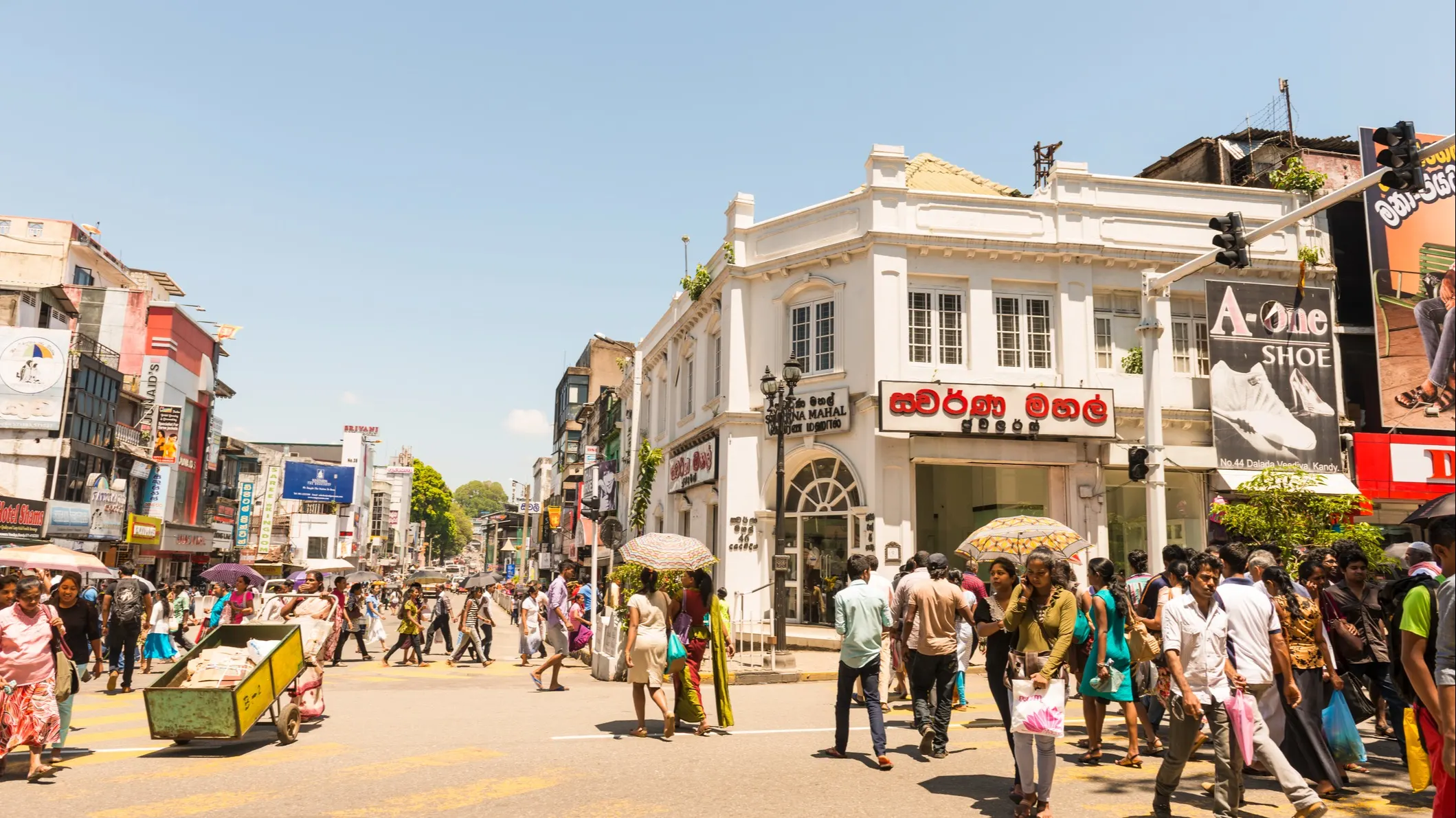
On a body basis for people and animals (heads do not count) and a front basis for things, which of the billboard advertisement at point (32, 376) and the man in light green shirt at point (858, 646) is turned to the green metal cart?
the billboard advertisement

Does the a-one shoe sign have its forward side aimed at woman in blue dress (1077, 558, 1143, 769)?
yes

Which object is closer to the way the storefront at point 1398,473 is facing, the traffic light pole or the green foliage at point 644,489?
the traffic light pole

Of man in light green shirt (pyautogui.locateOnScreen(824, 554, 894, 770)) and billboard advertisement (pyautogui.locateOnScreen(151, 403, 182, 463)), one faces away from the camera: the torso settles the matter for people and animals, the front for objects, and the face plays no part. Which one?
the man in light green shirt

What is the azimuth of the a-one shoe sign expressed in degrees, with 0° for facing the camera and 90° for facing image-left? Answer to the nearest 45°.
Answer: approximately 0°

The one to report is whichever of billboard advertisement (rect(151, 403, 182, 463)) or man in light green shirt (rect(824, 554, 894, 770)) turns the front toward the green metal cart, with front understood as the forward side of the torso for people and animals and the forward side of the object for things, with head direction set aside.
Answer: the billboard advertisement
